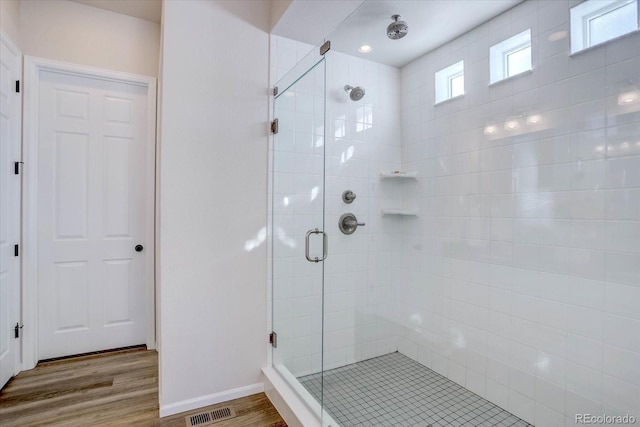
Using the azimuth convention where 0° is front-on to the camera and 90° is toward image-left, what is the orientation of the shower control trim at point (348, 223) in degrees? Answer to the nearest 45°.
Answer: approximately 315°

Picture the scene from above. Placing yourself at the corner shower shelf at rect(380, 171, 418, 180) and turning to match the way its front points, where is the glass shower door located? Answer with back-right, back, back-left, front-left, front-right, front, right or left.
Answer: front-right

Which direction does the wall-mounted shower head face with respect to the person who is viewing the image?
facing the viewer and to the right of the viewer

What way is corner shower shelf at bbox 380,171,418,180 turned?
toward the camera

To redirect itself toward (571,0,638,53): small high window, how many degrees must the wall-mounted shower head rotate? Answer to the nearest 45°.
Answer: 0° — it already faces it

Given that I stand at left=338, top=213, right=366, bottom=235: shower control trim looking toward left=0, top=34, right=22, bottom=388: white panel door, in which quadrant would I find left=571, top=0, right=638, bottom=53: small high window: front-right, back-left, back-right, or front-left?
back-left

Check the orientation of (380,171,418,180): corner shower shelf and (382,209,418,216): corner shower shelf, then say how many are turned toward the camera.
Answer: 2

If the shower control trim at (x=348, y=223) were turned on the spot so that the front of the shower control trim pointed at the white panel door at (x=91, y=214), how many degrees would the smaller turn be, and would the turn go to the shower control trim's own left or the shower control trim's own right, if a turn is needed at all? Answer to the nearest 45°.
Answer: approximately 135° to the shower control trim's own right

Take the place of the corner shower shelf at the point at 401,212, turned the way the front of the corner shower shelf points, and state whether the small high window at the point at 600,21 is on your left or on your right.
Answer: on your left

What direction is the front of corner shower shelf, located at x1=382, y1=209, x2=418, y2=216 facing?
toward the camera
